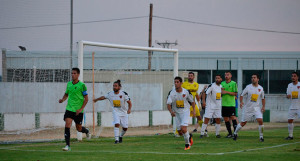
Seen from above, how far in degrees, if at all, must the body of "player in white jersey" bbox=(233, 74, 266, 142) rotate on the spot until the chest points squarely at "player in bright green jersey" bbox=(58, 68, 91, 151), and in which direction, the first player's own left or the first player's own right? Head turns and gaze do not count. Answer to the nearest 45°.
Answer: approximately 45° to the first player's own right

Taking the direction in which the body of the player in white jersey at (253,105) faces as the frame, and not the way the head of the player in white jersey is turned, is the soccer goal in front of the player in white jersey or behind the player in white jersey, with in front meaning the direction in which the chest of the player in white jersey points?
behind

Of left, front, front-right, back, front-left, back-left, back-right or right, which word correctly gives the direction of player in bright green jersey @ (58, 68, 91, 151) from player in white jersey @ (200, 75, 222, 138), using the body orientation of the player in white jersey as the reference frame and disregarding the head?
right

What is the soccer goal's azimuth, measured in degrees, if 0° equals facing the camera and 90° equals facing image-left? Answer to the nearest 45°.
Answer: approximately 315°

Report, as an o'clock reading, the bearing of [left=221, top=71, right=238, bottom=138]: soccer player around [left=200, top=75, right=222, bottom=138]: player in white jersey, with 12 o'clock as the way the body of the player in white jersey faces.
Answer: The soccer player is roughly at 10 o'clock from the player in white jersey.

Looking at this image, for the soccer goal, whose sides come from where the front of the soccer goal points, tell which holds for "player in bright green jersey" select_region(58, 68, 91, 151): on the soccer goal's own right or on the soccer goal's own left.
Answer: on the soccer goal's own right

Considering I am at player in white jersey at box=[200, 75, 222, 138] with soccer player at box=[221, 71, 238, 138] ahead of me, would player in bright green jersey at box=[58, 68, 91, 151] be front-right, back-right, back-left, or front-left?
back-right

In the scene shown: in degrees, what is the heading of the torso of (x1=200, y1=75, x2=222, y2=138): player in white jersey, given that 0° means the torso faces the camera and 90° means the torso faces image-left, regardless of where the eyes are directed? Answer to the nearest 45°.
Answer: approximately 315°

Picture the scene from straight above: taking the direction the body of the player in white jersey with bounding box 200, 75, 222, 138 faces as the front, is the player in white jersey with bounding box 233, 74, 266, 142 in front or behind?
in front

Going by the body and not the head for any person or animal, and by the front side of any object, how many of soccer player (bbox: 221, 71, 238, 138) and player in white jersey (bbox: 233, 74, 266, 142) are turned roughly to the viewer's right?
0

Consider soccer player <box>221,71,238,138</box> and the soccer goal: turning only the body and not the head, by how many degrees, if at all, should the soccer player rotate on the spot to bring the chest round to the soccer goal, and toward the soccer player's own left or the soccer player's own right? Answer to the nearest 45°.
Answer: approximately 90° to the soccer player's own right

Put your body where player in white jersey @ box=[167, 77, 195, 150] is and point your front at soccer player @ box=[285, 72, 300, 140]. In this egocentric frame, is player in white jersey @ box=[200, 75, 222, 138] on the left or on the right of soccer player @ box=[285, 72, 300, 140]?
left
